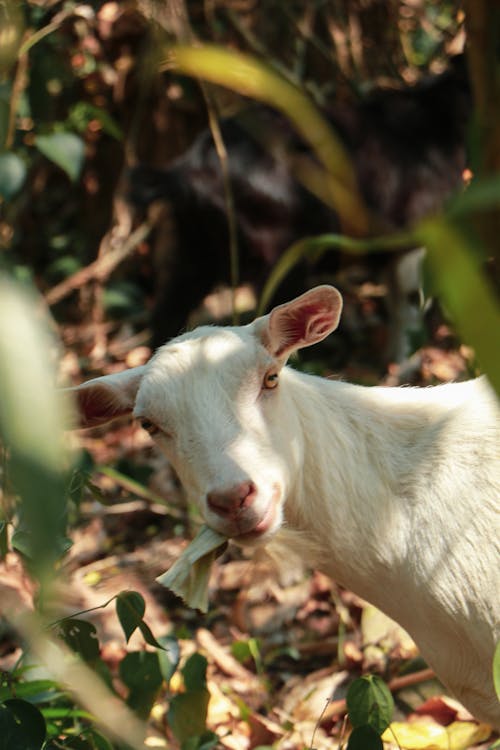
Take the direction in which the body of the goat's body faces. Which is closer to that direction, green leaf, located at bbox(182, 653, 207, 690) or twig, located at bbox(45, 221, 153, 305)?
the green leaf

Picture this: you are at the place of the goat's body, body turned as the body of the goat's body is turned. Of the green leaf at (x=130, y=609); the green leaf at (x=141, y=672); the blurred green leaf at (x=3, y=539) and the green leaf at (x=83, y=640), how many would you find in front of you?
4

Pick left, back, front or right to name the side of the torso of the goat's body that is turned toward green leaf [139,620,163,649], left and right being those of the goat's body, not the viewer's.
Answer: front

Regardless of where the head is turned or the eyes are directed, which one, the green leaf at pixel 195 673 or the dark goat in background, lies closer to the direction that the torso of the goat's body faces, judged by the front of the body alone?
the green leaf

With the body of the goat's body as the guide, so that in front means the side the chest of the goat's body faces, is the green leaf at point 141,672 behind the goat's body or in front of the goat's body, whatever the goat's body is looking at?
in front

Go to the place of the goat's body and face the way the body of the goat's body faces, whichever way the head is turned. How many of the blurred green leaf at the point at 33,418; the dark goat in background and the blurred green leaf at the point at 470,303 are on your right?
1

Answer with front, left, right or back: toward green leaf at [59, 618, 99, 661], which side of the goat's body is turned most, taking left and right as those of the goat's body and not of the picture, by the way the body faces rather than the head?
front

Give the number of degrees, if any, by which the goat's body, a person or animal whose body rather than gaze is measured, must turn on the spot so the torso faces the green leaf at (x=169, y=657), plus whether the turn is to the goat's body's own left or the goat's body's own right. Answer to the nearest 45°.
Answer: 0° — it already faces it

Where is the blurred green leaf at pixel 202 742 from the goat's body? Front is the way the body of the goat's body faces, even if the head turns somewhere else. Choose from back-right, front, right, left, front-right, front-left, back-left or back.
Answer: front

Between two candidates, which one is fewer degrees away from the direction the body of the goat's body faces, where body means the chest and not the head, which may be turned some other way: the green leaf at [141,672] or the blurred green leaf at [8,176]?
the green leaf

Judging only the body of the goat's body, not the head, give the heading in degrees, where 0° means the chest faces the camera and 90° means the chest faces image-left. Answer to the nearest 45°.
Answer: approximately 90°

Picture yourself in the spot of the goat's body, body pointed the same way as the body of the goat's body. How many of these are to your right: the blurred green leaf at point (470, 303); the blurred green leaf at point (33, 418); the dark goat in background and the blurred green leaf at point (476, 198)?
1
